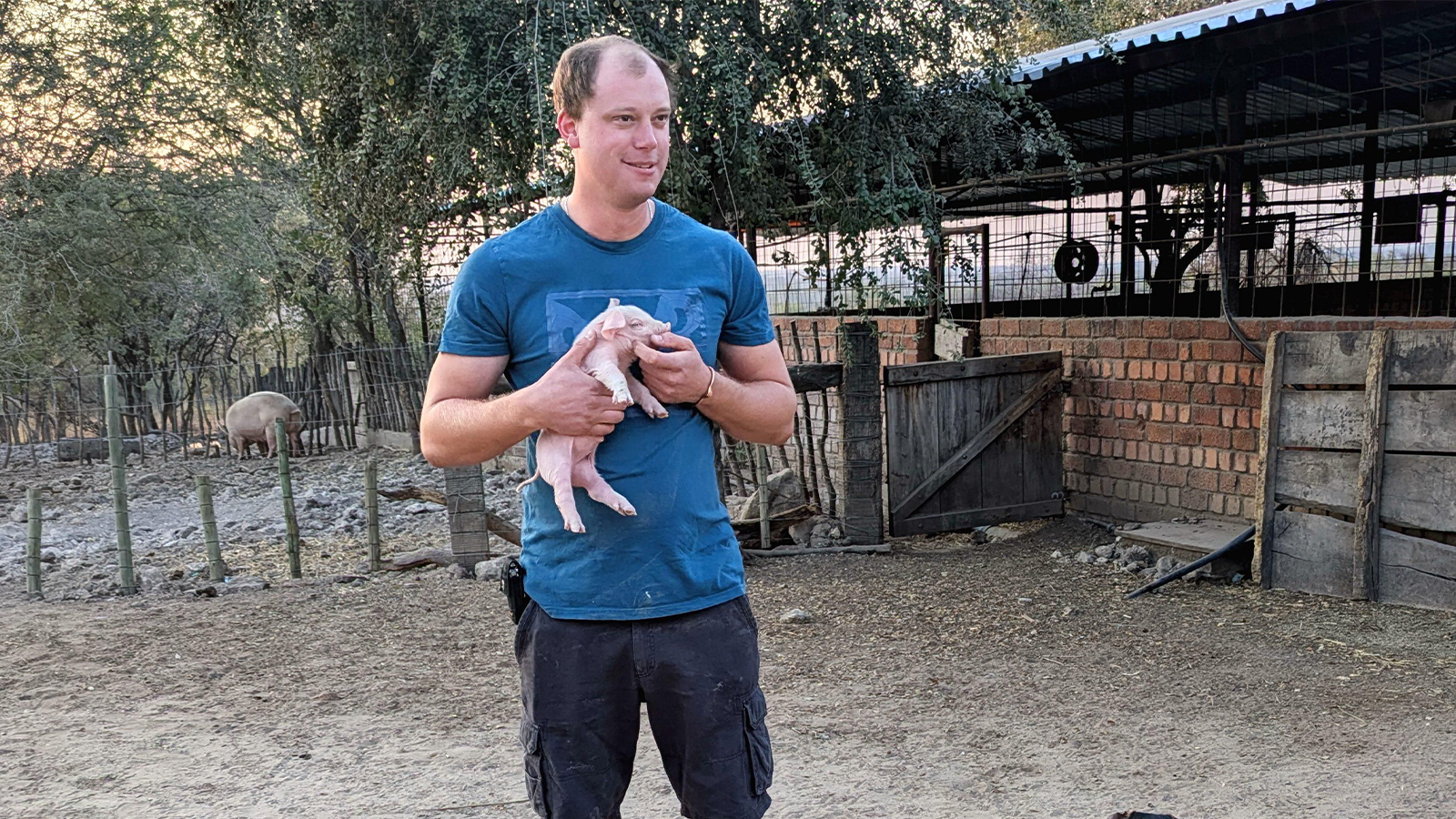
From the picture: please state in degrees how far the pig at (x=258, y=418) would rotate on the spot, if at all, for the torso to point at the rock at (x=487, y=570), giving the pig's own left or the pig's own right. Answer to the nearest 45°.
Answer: approximately 90° to the pig's own right

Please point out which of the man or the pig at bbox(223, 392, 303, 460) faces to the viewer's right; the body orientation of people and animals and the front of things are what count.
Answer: the pig

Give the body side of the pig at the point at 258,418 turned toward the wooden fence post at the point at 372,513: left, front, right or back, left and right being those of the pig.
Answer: right

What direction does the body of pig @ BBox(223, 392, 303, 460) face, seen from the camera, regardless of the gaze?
to the viewer's right

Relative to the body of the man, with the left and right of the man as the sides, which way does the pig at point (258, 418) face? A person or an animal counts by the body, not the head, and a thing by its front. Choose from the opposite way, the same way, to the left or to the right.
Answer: to the left

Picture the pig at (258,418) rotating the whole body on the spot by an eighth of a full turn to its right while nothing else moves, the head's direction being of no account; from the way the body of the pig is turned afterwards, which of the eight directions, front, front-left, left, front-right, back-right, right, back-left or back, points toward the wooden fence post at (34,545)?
front-right

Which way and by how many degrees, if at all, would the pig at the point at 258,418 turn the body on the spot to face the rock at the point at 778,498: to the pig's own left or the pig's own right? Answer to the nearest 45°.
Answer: approximately 45° to the pig's own right

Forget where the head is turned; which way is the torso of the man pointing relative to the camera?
toward the camera

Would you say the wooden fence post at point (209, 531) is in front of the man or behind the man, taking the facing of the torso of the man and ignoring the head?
behind

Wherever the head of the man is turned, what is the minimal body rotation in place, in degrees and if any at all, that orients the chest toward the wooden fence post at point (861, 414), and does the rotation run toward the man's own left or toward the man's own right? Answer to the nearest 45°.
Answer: approximately 180°

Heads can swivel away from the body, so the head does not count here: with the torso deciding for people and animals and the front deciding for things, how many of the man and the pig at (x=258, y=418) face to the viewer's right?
1

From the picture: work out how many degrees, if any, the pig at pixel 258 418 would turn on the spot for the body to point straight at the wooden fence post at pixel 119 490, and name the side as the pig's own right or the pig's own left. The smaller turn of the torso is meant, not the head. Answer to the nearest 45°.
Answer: approximately 90° to the pig's own right

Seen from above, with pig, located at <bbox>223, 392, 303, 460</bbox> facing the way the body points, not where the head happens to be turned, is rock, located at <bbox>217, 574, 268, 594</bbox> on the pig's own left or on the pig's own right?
on the pig's own right

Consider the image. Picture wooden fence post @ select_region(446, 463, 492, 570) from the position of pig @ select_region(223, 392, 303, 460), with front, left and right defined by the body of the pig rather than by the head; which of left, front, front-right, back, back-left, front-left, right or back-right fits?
right

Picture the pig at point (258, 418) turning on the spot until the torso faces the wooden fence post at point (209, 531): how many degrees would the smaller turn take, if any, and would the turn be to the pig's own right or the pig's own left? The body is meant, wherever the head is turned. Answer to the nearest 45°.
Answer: approximately 90° to the pig's own right

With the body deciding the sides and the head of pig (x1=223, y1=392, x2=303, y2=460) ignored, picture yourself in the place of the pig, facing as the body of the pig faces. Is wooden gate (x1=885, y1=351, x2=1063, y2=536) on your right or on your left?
on your right
